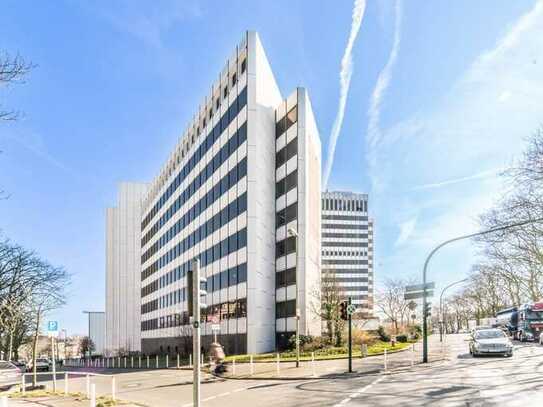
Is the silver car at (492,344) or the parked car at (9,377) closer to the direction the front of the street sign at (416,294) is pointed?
the parked car

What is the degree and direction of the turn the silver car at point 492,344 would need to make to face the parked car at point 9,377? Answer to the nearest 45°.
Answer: approximately 45° to its right

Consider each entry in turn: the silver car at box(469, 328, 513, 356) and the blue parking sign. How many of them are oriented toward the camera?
2

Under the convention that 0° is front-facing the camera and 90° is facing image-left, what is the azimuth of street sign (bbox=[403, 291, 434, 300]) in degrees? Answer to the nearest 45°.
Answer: approximately 0°

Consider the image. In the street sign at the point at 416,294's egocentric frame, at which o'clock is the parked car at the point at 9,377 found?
The parked car is roughly at 2 o'clock from the street sign.

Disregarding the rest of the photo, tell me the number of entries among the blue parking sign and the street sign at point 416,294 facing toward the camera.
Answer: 2
